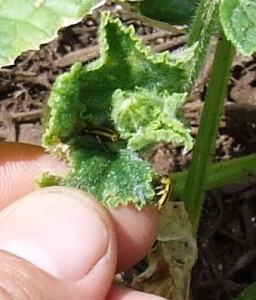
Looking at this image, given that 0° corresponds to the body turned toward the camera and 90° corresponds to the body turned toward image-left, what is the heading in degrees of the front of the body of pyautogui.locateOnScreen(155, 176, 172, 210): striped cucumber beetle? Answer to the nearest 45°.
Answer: approximately 180°

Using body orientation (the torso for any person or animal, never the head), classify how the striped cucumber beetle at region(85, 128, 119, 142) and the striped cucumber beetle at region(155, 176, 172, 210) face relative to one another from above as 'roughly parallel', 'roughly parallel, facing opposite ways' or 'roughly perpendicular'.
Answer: roughly perpendicular

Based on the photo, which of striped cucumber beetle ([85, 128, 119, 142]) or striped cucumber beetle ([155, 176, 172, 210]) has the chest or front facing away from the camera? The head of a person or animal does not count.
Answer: striped cucumber beetle ([155, 176, 172, 210])
